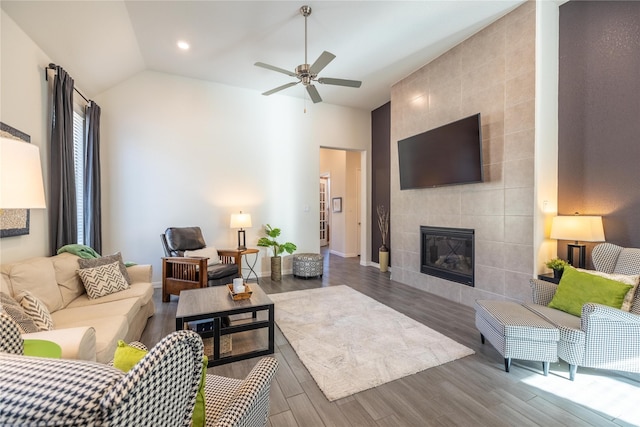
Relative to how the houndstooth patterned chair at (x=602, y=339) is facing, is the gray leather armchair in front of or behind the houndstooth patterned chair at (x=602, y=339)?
in front

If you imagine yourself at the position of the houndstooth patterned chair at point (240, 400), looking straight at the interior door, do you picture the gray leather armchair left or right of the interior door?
left

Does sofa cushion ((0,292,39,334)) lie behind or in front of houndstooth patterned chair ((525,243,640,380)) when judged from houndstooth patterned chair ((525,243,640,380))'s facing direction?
in front

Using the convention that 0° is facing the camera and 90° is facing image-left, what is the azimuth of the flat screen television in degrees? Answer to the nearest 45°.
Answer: approximately 45°

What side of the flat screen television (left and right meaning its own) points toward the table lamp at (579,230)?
left

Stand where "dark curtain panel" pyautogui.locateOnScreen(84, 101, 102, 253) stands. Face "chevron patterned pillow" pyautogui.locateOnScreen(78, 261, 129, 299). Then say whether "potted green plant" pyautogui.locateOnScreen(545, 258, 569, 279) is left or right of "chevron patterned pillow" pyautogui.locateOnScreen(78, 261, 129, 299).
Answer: left

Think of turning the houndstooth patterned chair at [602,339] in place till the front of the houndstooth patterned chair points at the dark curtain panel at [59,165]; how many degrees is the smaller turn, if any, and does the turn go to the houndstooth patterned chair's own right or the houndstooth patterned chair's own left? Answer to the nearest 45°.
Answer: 0° — it already faces it

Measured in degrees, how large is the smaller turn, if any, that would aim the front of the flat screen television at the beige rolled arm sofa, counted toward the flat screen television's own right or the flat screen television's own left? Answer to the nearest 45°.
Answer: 0° — it already faces it

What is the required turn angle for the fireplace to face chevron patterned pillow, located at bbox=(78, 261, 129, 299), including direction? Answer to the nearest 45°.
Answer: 0° — it already faces it

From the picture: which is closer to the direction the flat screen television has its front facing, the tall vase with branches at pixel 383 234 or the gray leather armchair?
the gray leather armchair

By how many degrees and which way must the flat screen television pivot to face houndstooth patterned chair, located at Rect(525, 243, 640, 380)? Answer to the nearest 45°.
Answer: approximately 90° to its left

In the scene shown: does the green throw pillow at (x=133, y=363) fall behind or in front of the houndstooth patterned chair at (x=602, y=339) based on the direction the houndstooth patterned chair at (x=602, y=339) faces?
in front
